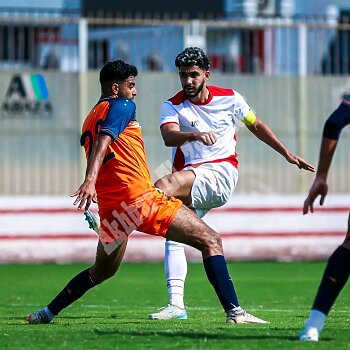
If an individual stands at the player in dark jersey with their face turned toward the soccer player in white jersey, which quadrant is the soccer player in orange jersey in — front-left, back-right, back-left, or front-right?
front-left

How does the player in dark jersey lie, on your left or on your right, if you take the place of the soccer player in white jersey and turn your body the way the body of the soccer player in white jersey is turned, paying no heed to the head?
on your left

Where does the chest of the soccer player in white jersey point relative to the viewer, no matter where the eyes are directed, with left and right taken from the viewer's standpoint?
facing the viewer and to the left of the viewer

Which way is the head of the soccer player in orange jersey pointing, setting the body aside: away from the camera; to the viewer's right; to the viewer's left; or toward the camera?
to the viewer's right

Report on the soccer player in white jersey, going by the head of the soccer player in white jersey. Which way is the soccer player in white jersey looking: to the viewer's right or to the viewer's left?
to the viewer's left

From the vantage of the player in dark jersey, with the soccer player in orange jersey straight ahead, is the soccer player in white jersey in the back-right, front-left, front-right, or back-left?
front-right
